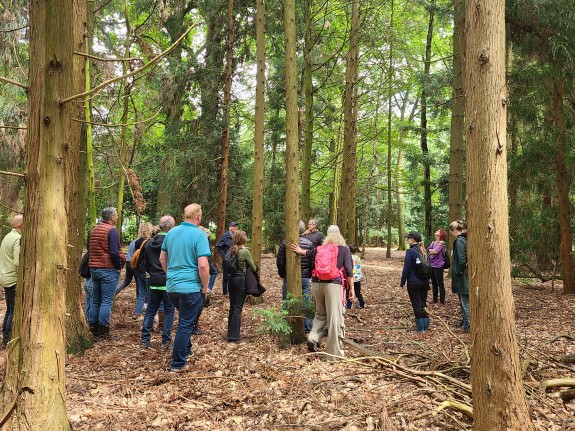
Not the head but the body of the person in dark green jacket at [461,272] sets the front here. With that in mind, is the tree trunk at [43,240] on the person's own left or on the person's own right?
on the person's own left

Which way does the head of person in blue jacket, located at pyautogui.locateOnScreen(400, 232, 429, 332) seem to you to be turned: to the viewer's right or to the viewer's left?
to the viewer's left

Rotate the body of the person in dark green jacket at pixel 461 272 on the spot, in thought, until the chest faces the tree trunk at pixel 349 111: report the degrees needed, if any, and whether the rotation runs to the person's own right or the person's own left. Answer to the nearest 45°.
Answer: approximately 45° to the person's own right

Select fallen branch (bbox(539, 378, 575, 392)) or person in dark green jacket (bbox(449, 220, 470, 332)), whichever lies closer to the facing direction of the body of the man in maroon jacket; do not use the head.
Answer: the person in dark green jacket

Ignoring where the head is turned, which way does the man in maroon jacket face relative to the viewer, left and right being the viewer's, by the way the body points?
facing away from the viewer and to the right of the viewer

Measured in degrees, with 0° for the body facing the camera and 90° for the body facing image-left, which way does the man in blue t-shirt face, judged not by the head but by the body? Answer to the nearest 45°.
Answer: approximately 225°

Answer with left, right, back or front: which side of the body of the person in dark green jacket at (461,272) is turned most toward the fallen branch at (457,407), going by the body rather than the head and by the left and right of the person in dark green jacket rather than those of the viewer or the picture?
left

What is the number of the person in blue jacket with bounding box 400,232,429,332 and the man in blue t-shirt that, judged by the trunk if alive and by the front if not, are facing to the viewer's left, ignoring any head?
1

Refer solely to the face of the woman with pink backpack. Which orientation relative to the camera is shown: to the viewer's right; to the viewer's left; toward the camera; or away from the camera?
away from the camera

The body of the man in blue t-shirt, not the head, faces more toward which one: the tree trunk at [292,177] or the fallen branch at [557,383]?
the tree trunk

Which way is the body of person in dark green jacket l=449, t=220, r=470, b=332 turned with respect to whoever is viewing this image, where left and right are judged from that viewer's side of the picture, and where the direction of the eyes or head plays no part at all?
facing to the left of the viewer

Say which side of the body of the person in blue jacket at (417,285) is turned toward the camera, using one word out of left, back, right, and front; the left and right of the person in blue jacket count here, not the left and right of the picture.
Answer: left

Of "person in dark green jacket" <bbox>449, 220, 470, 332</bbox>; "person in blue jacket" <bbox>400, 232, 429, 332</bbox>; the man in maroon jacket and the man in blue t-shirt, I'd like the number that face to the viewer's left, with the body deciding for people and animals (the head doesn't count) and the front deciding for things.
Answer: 2

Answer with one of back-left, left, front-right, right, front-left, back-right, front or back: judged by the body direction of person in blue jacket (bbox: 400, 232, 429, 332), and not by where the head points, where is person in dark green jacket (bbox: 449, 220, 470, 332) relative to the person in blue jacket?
back
